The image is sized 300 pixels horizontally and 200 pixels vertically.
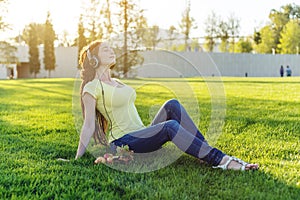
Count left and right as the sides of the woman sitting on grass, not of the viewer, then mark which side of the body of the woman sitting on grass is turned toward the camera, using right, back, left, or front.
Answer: right

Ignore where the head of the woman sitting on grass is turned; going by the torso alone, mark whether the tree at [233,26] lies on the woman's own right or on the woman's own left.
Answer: on the woman's own left

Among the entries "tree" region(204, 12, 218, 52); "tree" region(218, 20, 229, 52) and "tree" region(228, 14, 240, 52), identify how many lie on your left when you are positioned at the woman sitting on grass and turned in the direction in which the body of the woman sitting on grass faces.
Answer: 3

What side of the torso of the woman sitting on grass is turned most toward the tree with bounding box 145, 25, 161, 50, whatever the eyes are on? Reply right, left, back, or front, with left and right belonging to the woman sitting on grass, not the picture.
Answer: left

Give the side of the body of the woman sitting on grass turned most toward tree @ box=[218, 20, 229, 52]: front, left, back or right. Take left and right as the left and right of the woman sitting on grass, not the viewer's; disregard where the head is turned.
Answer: left

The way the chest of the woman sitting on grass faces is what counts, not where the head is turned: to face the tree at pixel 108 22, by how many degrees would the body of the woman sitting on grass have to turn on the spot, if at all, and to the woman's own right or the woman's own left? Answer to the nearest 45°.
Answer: approximately 90° to the woman's own left

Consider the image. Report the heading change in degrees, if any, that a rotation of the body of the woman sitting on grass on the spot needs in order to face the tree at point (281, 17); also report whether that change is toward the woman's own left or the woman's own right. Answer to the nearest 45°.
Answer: approximately 90° to the woman's own left

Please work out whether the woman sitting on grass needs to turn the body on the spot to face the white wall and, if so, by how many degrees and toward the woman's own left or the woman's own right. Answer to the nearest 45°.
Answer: approximately 90° to the woman's own left
